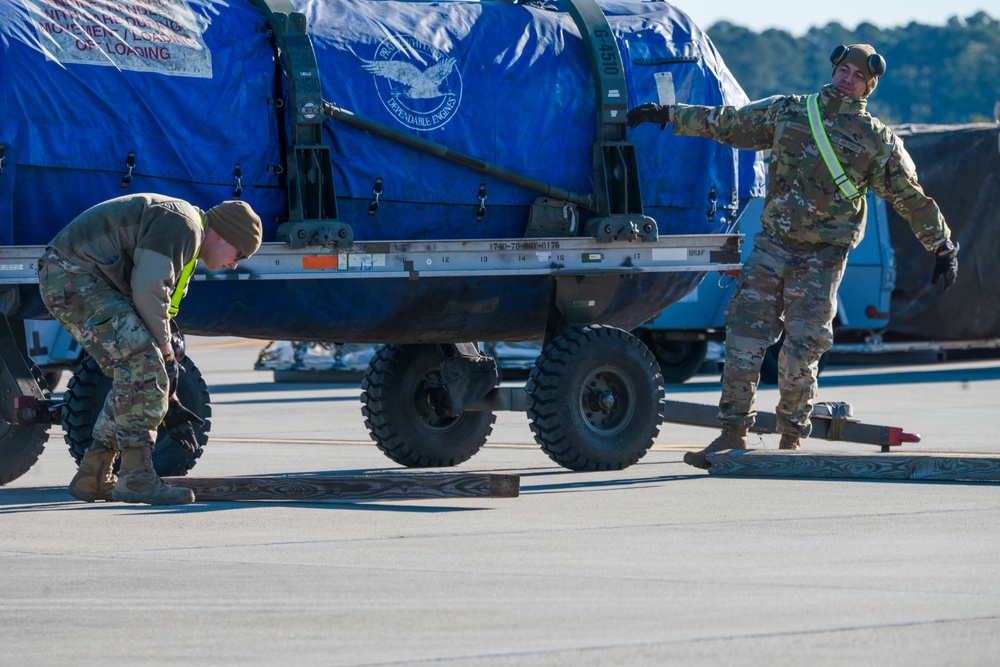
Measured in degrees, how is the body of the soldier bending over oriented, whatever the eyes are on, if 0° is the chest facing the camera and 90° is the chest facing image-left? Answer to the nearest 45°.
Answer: approximately 270°

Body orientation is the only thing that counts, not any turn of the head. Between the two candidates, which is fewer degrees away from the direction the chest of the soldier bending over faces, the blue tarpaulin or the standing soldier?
the standing soldier

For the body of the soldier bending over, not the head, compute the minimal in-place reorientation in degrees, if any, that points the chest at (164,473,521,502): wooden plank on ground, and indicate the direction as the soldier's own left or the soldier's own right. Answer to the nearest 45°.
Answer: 0° — they already face it

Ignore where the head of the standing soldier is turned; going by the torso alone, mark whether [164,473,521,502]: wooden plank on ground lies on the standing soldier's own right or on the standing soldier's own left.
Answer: on the standing soldier's own right

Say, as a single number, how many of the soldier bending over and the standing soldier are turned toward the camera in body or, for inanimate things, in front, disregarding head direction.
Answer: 1

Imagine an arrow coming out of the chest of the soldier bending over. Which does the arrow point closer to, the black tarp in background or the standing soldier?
the standing soldier
